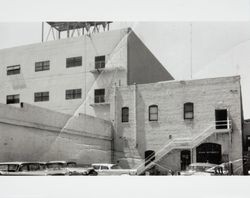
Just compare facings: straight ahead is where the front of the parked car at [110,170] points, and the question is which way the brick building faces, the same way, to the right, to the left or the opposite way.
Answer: to the right

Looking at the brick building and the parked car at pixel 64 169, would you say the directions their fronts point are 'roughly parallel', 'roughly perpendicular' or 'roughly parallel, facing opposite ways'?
roughly perpendicular

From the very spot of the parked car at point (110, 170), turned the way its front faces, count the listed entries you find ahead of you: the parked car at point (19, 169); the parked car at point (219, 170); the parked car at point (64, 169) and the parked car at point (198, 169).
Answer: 2

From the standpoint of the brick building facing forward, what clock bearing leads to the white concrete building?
The white concrete building is roughly at 3 o'clock from the brick building.

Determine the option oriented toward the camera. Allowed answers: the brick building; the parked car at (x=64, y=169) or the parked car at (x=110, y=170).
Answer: the brick building

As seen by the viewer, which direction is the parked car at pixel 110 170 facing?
to the viewer's right

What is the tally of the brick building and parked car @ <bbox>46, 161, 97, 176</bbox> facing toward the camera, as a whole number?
1
